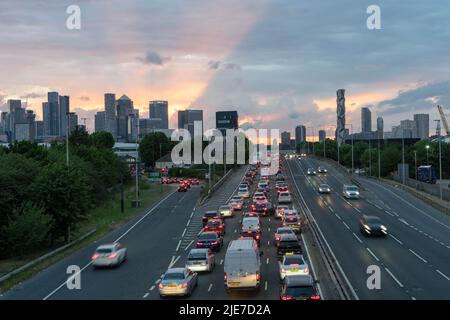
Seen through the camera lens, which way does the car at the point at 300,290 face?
facing away from the viewer

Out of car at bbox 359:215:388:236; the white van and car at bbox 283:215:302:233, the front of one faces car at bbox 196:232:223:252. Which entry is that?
the white van

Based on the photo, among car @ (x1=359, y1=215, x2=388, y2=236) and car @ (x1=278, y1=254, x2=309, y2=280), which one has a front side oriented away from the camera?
car @ (x1=278, y1=254, x2=309, y2=280)

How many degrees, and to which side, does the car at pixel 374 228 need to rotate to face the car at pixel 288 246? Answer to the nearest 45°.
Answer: approximately 90° to its right

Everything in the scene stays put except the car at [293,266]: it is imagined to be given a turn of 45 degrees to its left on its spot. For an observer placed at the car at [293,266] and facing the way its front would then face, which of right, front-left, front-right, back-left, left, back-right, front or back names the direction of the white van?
left

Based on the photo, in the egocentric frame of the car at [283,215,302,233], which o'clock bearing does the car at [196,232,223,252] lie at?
the car at [196,232,223,252] is roughly at 7 o'clock from the car at [283,215,302,233].

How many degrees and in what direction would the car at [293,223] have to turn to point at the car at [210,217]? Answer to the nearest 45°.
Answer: approximately 45° to its left

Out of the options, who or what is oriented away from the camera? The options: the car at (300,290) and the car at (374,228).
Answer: the car at (300,290)

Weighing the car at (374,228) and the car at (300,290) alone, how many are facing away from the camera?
1

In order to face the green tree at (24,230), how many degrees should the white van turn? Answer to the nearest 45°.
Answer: approximately 45° to its left

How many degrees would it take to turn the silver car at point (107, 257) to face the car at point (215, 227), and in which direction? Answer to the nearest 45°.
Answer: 0° — it already faces it

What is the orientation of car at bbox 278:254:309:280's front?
away from the camera

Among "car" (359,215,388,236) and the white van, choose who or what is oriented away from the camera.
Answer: the white van

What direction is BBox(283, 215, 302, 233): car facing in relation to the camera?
away from the camera

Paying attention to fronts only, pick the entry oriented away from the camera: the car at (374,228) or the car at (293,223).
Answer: the car at (293,223)

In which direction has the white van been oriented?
away from the camera

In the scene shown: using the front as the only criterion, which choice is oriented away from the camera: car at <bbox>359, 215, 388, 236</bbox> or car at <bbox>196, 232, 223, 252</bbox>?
car at <bbox>196, 232, 223, 252</bbox>

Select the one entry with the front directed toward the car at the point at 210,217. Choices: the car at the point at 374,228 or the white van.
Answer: the white van
